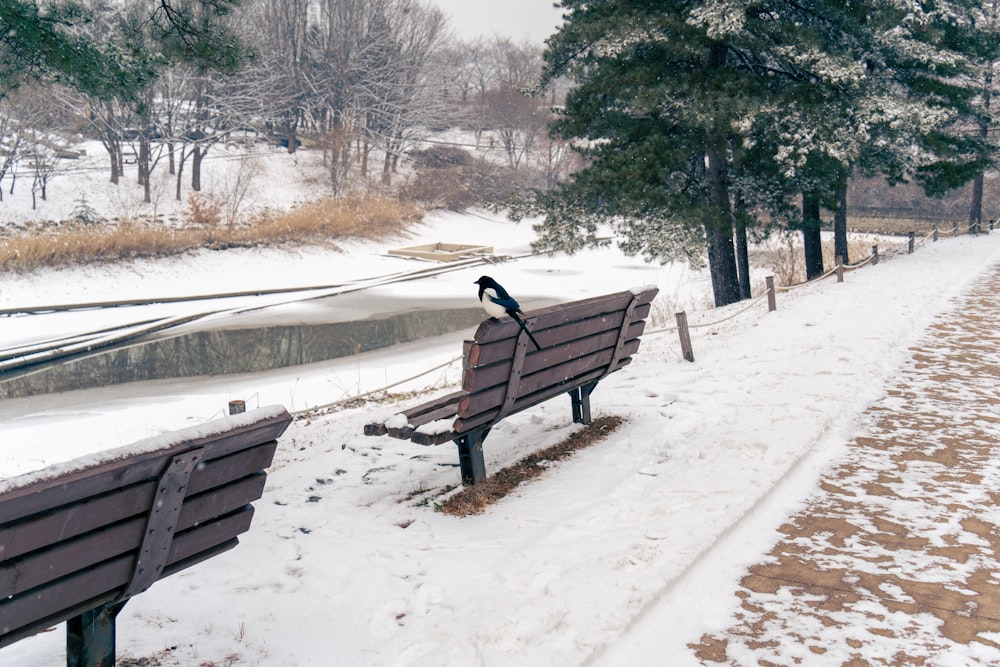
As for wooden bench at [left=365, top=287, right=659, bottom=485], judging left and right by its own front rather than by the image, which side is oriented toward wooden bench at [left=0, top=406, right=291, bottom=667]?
left

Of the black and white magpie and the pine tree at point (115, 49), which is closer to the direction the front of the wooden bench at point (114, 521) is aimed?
the pine tree

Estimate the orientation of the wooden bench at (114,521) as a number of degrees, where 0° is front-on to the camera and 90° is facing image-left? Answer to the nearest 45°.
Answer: approximately 135°

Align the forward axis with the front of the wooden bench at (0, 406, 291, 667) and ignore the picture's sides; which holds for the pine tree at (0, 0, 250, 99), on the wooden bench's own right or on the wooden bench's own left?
on the wooden bench's own right

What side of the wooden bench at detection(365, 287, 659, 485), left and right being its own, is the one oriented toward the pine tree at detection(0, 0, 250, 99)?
front

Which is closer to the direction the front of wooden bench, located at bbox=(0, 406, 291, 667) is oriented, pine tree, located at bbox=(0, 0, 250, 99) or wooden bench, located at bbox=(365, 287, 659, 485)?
the pine tree

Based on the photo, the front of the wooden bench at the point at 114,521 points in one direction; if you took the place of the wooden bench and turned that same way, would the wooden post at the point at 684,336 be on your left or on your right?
on your right

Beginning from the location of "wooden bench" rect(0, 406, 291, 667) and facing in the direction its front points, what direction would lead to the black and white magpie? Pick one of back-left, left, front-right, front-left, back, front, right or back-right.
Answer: right

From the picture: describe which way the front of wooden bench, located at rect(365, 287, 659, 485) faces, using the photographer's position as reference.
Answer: facing away from the viewer and to the left of the viewer

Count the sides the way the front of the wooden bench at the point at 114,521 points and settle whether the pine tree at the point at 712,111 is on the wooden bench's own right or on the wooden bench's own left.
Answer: on the wooden bench's own right
